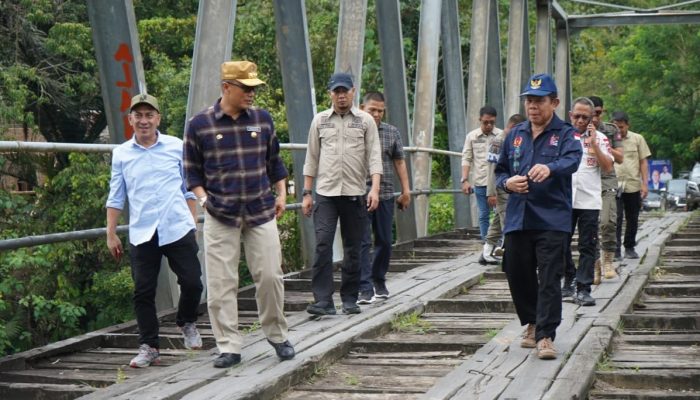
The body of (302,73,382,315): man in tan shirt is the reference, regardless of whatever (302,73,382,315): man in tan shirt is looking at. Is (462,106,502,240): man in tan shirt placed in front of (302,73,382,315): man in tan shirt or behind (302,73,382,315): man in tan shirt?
behind

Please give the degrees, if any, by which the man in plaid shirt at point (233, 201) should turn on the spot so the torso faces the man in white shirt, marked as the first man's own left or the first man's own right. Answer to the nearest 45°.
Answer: approximately 135° to the first man's own left

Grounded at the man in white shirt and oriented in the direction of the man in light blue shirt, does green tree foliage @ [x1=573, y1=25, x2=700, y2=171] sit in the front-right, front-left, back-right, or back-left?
back-right

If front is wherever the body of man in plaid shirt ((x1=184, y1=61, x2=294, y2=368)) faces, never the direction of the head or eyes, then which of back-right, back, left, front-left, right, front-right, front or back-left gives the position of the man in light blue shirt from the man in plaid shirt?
back-right
